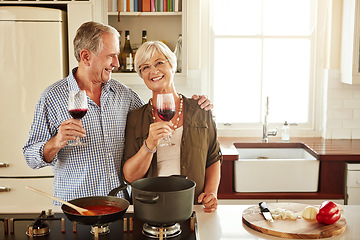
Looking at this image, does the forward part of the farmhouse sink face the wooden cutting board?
yes

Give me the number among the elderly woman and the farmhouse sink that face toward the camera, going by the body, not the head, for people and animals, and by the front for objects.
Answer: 2

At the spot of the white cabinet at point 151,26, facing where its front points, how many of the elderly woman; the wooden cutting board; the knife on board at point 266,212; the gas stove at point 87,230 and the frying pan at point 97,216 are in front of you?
5

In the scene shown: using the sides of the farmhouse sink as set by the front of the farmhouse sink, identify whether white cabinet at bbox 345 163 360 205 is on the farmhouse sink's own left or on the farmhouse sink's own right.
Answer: on the farmhouse sink's own left

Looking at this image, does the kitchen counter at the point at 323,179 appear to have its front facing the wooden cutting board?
yes

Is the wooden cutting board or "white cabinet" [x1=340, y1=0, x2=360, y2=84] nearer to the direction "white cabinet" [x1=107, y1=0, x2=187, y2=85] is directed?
the wooden cutting board

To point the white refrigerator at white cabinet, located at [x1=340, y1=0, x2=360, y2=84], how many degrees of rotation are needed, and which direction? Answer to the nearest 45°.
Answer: approximately 90° to its left

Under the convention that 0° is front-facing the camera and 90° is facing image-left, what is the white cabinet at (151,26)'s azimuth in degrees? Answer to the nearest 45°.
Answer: approximately 0°

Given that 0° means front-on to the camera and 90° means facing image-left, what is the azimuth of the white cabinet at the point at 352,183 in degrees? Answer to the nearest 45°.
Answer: approximately 0°
